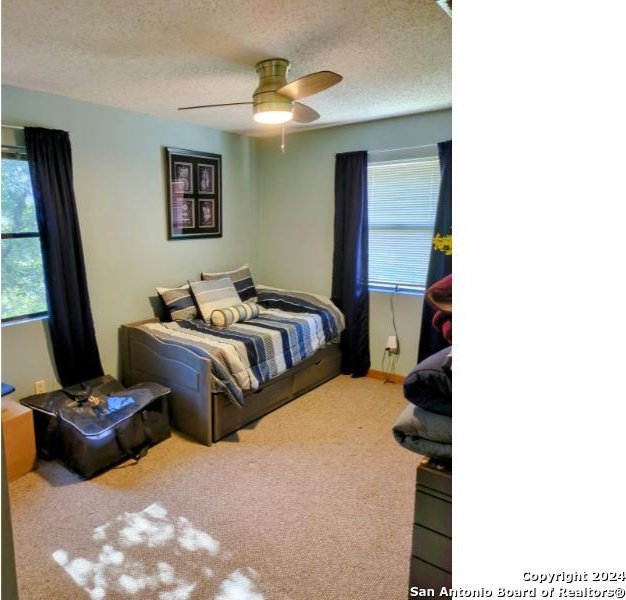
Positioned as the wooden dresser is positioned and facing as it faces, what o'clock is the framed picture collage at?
The framed picture collage is roughly at 3 o'clock from the wooden dresser.

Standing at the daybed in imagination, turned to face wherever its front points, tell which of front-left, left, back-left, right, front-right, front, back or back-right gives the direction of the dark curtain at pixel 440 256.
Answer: front-left

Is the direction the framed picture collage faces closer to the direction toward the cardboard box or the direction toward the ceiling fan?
the ceiling fan

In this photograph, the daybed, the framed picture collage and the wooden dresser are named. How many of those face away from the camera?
0

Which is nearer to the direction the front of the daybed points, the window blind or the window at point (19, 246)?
the window blind

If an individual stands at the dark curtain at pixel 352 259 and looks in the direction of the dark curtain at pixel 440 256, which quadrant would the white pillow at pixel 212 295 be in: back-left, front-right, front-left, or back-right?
back-right

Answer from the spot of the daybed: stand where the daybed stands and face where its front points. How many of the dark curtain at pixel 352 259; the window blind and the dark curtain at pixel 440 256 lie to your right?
0

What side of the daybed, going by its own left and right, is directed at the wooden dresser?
front

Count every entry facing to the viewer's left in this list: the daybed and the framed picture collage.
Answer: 0

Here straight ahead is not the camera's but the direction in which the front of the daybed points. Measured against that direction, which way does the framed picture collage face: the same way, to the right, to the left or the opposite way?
the same way

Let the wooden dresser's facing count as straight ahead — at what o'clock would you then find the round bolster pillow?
The round bolster pillow is roughly at 3 o'clock from the wooden dresser.

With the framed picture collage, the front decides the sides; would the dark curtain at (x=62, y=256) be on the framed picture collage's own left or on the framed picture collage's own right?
on the framed picture collage's own right

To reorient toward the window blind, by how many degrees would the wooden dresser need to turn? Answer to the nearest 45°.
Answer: approximately 135° to its right

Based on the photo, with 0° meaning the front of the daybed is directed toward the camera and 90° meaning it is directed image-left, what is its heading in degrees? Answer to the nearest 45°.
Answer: approximately 315°
